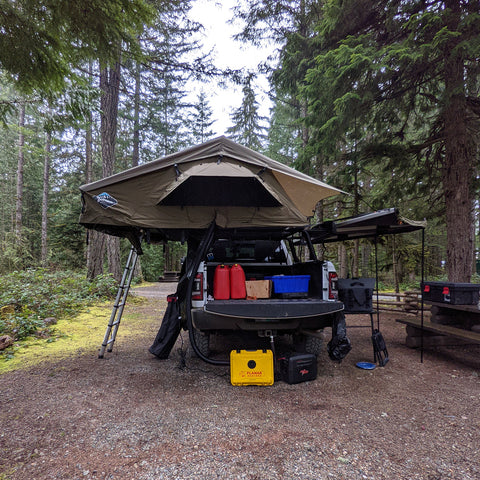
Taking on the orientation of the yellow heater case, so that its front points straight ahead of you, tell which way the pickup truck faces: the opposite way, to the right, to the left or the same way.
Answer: the opposite way

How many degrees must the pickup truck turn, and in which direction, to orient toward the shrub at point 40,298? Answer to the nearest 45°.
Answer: approximately 45° to its left

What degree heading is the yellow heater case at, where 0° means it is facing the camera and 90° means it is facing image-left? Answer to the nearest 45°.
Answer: approximately 0°

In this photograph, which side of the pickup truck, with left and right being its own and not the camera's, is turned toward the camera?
back

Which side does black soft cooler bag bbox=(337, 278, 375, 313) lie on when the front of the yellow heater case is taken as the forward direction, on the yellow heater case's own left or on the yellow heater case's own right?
on the yellow heater case's own left

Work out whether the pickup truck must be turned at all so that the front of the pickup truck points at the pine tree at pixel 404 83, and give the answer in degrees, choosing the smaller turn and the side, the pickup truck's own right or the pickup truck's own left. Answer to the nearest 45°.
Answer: approximately 45° to the pickup truck's own right

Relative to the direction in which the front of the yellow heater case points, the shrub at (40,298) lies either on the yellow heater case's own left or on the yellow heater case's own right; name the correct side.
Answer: on the yellow heater case's own right

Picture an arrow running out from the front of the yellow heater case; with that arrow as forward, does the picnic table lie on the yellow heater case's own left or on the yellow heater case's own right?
on the yellow heater case's own left

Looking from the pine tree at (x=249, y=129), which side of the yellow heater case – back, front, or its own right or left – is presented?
back
